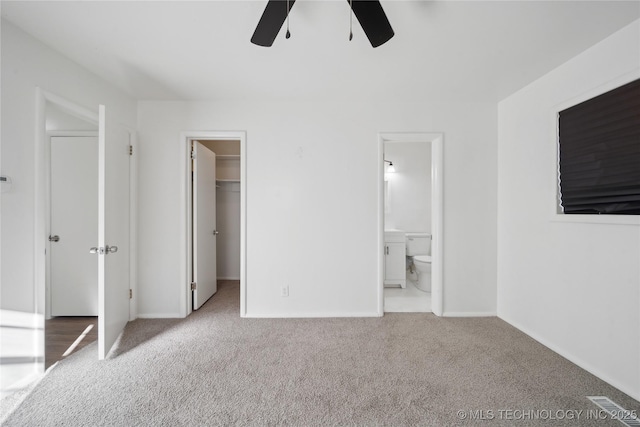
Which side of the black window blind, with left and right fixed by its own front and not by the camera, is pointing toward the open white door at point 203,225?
front

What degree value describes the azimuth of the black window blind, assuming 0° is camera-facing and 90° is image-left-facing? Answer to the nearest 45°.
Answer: approximately 45°

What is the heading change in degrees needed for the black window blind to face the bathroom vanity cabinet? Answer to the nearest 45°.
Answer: approximately 45° to its right

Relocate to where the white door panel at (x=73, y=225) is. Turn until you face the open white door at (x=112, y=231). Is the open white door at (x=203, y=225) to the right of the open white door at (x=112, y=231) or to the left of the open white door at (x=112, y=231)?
left

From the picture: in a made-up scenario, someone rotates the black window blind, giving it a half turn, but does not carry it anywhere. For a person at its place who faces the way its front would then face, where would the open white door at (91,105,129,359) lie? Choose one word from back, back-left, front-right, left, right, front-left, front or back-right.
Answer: back

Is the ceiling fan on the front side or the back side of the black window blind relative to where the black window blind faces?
on the front side

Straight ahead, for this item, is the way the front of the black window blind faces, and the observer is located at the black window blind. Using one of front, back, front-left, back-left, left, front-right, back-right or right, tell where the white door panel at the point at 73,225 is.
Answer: front

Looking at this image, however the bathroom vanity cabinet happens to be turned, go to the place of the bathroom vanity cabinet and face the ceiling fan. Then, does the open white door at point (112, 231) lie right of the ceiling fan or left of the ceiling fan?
right

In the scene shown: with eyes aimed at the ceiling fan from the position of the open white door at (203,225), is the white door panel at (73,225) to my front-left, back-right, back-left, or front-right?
back-right
